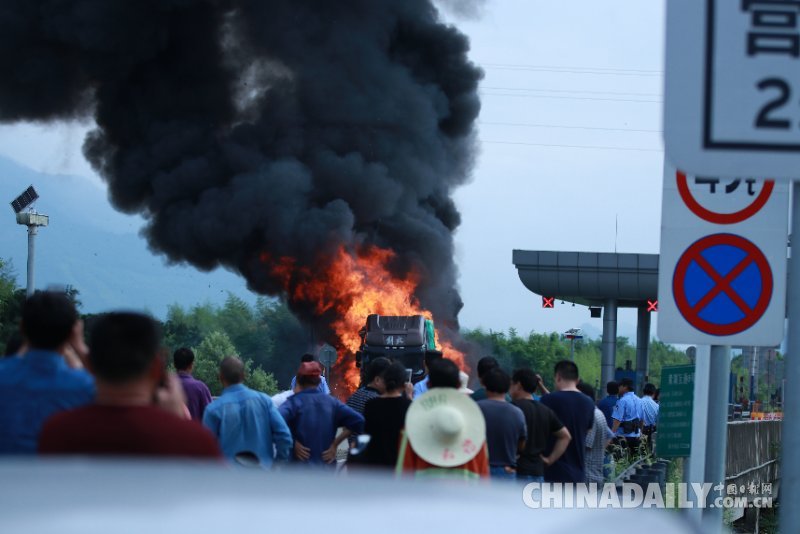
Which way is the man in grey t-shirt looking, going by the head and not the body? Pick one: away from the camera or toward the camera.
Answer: away from the camera

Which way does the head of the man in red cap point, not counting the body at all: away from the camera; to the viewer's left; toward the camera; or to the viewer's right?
away from the camera

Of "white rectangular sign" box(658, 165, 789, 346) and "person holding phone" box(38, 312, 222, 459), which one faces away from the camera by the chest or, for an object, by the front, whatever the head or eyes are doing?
the person holding phone

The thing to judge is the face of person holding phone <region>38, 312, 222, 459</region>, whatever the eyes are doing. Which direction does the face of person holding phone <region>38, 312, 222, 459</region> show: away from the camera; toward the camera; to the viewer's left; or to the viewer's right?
away from the camera

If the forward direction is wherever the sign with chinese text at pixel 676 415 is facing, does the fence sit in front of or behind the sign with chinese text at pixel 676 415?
behind

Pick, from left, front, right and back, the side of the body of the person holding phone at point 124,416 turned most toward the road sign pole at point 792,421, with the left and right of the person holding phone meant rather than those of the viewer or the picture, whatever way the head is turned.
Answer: right

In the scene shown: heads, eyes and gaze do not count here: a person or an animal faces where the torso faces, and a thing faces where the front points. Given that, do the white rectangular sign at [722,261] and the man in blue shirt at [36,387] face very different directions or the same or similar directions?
very different directions

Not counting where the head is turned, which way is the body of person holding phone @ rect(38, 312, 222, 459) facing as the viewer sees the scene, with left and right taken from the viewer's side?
facing away from the viewer

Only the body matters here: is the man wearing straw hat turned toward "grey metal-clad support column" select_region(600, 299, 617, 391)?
yes

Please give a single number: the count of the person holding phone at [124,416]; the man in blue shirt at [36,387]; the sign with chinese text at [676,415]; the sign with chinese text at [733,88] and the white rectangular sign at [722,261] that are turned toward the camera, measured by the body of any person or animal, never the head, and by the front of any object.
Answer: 3

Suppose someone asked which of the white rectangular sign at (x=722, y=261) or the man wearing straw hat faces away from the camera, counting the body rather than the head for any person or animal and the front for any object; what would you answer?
the man wearing straw hat

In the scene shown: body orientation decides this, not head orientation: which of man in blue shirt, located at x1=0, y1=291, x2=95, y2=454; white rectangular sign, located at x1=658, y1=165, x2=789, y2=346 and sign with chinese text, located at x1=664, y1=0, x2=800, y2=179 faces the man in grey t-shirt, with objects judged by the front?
the man in blue shirt

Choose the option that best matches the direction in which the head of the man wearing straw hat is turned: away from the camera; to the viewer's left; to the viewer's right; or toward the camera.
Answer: away from the camera

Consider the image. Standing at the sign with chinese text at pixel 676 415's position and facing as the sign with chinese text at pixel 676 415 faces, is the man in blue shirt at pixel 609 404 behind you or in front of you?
behind

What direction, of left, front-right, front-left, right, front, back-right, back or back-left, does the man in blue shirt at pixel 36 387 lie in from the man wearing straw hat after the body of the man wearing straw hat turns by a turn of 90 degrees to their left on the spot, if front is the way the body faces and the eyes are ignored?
front-left
